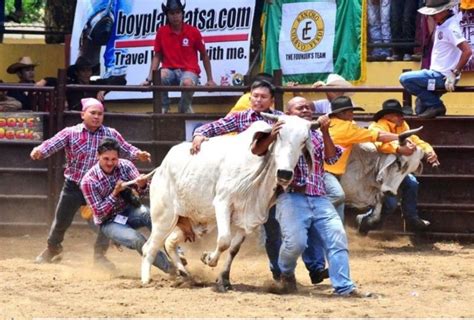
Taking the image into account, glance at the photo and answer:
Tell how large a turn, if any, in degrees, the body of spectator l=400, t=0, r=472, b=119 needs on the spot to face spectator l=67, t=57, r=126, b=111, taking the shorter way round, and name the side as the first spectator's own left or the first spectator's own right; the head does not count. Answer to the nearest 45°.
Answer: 0° — they already face them

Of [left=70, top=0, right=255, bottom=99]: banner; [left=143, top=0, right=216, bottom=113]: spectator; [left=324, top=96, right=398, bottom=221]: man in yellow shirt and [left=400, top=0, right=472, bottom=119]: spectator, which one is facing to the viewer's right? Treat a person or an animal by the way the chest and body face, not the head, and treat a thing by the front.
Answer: the man in yellow shirt

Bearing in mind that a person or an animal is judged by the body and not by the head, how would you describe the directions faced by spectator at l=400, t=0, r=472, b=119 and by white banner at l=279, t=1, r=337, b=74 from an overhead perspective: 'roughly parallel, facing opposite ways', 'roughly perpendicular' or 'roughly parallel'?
roughly perpendicular

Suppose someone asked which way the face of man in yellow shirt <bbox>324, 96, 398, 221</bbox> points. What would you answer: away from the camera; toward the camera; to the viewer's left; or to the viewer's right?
to the viewer's right

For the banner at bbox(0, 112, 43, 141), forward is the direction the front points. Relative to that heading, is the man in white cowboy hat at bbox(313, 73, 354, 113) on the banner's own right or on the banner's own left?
on the banner's own left

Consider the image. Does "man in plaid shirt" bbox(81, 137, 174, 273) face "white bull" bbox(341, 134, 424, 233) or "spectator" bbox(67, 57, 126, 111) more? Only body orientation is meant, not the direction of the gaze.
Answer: the white bull

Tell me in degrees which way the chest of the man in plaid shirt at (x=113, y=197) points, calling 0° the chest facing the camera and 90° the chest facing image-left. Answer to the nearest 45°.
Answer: approximately 315°

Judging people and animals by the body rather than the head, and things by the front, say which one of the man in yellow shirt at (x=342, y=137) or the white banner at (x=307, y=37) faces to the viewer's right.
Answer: the man in yellow shirt
